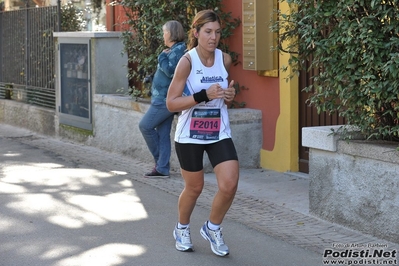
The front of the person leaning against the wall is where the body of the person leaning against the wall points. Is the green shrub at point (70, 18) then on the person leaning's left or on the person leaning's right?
on the person leaning's right

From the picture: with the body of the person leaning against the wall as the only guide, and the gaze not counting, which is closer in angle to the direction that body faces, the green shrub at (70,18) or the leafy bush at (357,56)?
the green shrub

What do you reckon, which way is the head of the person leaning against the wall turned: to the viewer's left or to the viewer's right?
to the viewer's left
